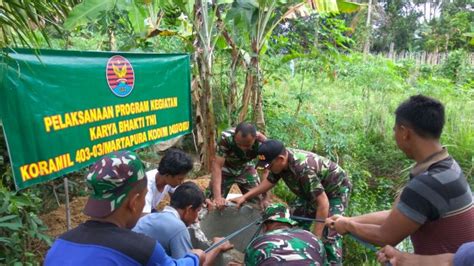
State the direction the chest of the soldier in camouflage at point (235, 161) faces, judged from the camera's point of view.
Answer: toward the camera

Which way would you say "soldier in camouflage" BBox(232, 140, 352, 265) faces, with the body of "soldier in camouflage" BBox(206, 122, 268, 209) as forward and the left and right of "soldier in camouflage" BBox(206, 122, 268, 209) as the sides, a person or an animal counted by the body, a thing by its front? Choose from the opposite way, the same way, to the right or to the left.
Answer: to the right

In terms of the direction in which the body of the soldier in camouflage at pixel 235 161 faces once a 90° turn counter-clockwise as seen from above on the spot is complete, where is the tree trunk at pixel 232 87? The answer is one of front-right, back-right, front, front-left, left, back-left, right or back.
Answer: left

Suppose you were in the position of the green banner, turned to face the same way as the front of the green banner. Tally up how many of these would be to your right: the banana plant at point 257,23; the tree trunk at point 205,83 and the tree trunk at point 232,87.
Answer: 0

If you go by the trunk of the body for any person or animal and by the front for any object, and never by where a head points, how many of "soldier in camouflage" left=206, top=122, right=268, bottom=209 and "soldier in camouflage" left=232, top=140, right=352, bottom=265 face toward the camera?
1

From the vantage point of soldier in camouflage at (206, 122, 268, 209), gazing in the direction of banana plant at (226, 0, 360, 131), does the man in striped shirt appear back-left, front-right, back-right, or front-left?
back-right

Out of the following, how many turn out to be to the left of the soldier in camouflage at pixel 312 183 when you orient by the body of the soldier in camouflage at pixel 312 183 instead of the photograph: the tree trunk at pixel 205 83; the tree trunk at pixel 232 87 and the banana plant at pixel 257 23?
0

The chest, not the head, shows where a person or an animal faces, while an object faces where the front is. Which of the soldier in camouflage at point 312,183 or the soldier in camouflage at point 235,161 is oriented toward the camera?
the soldier in camouflage at point 235,161

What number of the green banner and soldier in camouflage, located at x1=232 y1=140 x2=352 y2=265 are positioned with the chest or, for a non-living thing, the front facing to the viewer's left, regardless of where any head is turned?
1

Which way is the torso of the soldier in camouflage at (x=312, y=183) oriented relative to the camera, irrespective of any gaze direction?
to the viewer's left

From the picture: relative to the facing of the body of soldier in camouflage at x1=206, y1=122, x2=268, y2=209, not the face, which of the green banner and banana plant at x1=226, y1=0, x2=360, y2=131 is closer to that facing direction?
the green banner

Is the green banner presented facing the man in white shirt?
yes

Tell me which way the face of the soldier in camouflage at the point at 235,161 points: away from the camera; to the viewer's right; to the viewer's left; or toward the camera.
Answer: toward the camera

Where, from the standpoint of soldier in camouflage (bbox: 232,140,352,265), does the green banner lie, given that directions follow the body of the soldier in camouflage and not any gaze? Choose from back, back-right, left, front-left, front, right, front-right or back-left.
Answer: front

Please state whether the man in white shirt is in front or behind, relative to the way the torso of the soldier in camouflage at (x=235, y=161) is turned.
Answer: in front
